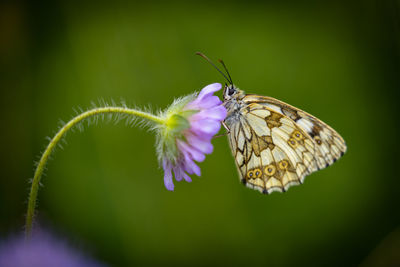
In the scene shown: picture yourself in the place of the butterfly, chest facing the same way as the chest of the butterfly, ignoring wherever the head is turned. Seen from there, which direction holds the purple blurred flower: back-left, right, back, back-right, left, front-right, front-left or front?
front-left

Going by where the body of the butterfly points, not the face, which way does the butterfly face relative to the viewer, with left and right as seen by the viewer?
facing to the left of the viewer
